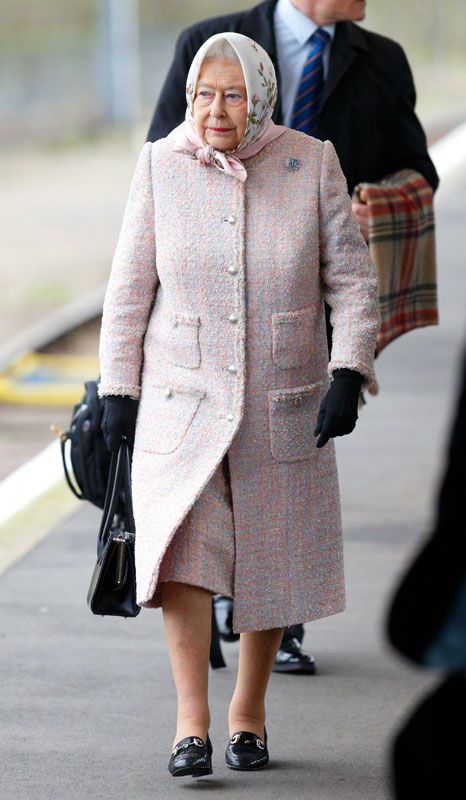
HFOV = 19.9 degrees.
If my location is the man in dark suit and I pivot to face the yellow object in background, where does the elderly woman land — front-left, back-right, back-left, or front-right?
back-left

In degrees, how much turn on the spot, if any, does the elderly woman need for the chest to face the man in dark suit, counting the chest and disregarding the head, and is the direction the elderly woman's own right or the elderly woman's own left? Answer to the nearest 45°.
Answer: approximately 180°

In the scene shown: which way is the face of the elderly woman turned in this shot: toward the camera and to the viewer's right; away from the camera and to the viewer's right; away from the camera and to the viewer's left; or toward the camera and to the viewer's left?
toward the camera and to the viewer's left

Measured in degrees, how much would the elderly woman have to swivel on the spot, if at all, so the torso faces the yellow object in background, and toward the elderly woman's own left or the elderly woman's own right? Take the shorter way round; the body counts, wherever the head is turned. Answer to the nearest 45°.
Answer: approximately 180°

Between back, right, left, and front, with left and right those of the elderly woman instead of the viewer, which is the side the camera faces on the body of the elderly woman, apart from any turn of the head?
front
